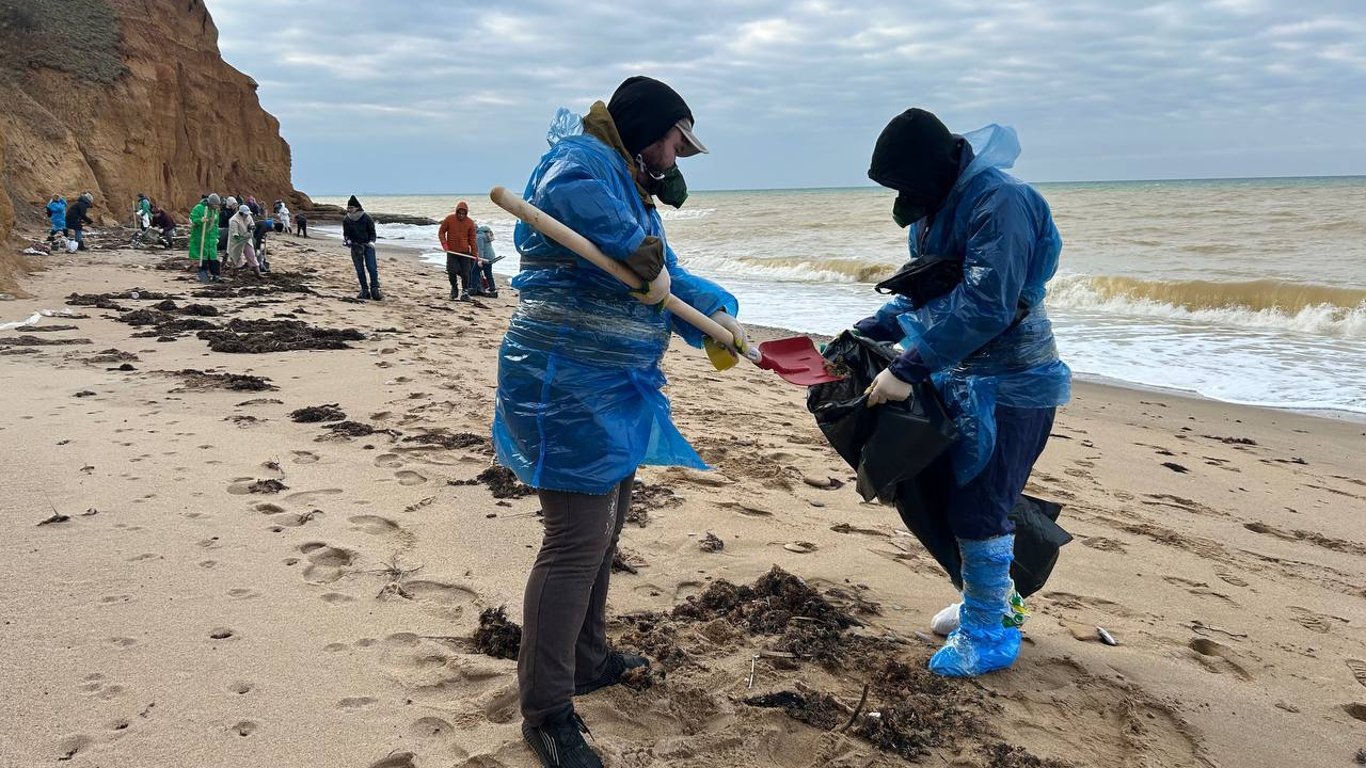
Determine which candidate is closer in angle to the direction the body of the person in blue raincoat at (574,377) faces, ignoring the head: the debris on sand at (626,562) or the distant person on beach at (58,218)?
the debris on sand

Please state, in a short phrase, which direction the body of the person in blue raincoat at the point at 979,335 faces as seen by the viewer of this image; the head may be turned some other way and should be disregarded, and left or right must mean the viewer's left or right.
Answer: facing to the left of the viewer

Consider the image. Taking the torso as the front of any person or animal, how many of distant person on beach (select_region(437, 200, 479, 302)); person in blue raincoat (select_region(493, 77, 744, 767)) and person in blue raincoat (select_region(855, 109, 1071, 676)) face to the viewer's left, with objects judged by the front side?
1

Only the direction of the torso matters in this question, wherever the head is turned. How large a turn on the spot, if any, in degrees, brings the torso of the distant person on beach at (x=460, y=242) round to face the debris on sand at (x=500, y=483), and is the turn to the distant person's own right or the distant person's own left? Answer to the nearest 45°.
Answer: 0° — they already face it

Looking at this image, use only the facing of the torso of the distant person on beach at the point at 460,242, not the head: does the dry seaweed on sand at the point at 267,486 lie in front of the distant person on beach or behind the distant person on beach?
in front

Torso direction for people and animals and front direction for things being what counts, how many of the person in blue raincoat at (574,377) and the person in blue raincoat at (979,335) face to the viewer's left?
1

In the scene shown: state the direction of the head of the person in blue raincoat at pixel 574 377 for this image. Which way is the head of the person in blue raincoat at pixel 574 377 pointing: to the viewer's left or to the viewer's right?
to the viewer's right

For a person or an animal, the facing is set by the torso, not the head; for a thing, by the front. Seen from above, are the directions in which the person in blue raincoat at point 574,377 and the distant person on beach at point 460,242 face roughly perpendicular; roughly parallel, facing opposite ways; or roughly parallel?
roughly perpendicular

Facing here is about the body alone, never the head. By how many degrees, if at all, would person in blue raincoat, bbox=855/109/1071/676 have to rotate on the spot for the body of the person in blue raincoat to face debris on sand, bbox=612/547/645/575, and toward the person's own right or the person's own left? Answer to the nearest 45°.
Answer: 0° — they already face it

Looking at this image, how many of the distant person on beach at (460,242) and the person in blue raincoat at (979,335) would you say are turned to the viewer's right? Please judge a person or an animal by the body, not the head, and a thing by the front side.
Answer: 0

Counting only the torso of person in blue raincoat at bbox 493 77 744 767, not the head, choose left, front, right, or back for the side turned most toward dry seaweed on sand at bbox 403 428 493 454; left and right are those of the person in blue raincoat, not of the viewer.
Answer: left

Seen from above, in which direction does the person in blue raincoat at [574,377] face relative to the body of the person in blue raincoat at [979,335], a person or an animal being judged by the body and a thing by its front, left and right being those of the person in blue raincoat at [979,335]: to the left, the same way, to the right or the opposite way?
the opposite way

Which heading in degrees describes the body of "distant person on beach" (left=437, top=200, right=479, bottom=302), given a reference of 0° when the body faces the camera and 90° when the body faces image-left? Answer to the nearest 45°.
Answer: approximately 0°

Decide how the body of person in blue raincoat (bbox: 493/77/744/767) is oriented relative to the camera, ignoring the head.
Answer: to the viewer's right
